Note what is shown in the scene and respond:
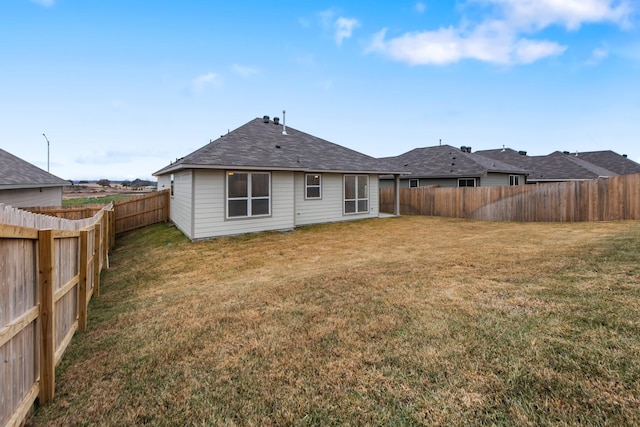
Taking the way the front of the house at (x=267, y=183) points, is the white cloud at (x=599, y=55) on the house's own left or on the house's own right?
on the house's own right

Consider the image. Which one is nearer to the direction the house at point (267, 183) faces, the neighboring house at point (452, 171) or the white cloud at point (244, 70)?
the white cloud

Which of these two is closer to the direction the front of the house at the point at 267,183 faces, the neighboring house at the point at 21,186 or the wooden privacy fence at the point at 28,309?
the neighboring house

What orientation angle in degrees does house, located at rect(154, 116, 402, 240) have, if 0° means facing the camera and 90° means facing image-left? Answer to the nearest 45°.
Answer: approximately 135°

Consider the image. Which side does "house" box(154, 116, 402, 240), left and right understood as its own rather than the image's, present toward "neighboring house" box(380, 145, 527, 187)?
right

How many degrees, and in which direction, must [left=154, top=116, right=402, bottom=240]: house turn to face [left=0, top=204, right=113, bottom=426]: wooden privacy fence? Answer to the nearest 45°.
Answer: approximately 135° to its left
